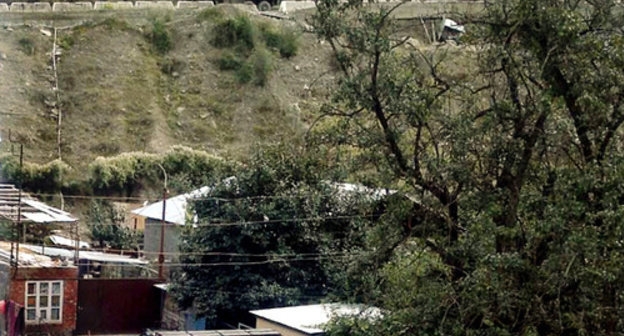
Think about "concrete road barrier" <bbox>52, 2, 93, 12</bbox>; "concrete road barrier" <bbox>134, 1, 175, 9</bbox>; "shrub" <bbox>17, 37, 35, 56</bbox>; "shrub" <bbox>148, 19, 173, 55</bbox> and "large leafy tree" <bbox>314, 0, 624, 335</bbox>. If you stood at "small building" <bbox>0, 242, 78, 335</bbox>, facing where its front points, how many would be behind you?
4

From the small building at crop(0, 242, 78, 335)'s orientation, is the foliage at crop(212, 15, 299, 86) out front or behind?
behind

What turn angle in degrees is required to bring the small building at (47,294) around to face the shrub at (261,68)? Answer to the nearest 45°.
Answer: approximately 135° to its left

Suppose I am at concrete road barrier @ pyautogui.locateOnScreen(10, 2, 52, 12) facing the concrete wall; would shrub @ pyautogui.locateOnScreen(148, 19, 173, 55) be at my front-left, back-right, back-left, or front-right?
front-right

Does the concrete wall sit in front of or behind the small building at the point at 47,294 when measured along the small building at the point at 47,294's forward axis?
behind

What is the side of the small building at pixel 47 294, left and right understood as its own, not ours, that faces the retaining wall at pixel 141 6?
back

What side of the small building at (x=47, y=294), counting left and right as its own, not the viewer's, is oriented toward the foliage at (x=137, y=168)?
back

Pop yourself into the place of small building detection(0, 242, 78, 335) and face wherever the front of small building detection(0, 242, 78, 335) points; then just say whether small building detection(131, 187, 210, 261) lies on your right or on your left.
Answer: on your left

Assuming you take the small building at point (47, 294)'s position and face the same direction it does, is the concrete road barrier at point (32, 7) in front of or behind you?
behind

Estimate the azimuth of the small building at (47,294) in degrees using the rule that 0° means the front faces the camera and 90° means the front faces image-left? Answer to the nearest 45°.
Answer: approximately 0°

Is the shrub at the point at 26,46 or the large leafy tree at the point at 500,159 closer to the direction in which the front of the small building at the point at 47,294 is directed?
the large leafy tree

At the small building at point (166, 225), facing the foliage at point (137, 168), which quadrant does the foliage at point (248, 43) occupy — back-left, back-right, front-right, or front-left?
front-right

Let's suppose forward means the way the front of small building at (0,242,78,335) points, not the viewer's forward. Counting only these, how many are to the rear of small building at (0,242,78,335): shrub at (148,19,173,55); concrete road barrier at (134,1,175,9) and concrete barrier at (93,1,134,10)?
3
